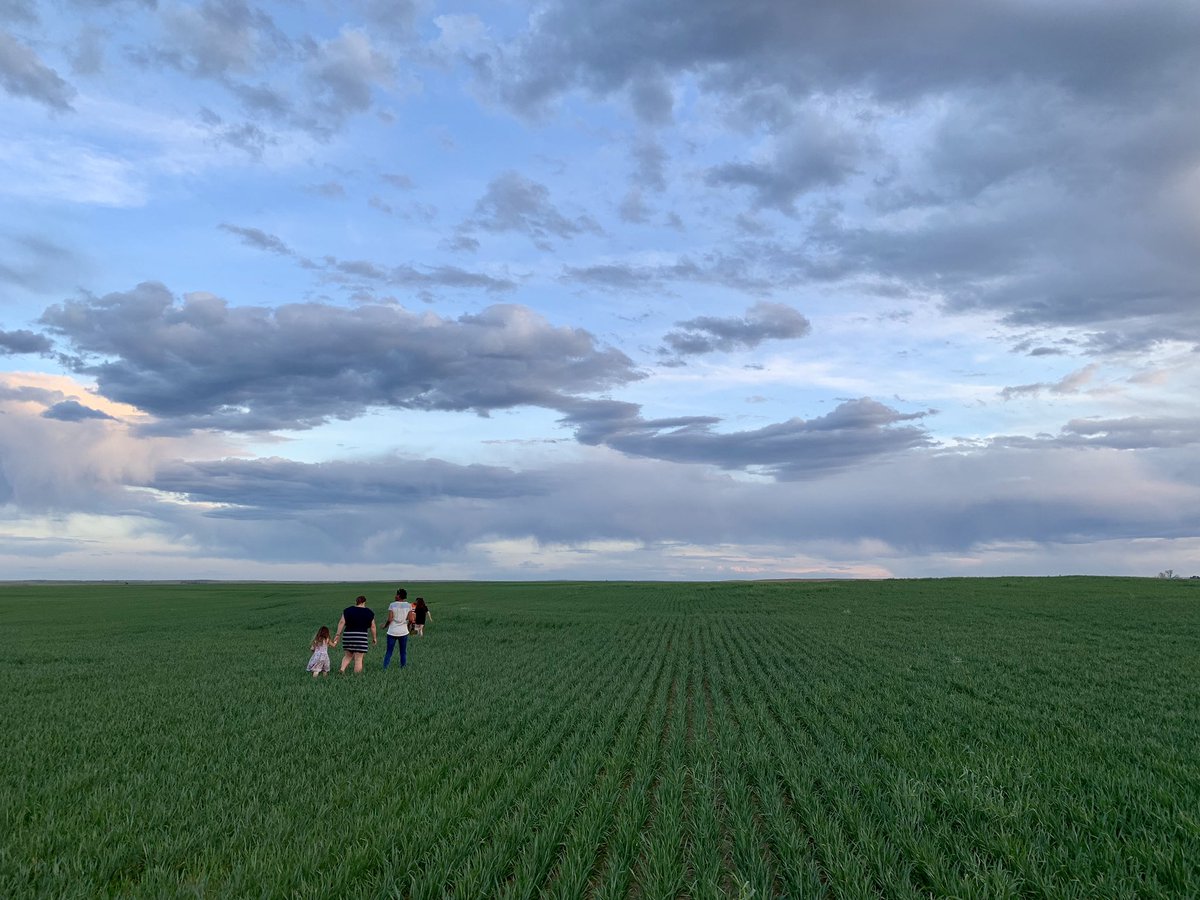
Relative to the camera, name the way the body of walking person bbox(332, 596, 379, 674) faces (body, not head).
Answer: away from the camera

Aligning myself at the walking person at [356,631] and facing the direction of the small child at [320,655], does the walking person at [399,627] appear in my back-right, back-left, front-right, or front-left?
back-right

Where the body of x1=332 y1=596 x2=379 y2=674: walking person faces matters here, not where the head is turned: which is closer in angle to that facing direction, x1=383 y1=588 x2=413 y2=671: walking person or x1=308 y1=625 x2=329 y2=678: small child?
the walking person

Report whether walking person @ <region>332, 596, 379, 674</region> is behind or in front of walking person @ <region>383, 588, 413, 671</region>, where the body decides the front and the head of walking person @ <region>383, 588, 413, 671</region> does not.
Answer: behind

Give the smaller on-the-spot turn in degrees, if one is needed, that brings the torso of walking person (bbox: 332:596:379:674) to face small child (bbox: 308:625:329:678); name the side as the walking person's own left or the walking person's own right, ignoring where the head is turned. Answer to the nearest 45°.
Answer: approximately 90° to the walking person's own left

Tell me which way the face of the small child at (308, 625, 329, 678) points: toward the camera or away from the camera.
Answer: away from the camera

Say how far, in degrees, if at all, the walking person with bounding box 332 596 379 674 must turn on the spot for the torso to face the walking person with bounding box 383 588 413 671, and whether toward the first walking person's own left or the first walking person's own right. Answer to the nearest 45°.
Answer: approximately 45° to the first walking person's own right

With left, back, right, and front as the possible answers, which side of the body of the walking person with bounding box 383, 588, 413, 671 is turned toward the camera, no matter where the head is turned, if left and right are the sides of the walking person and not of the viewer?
back

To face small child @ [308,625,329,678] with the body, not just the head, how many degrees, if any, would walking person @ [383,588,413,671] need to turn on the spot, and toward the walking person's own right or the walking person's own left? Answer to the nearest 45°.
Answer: approximately 135° to the walking person's own left
